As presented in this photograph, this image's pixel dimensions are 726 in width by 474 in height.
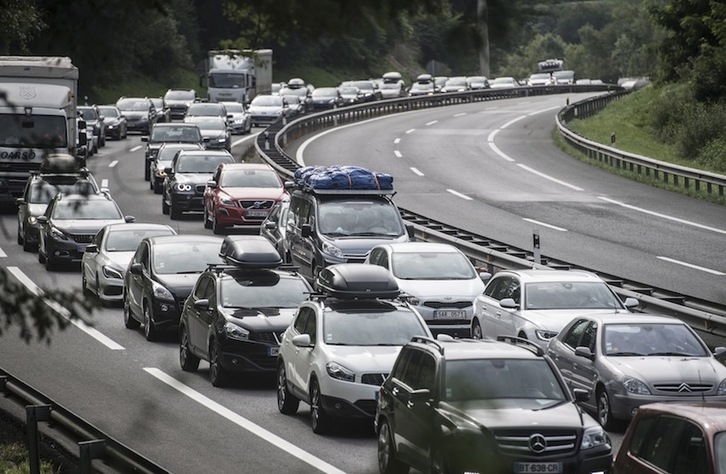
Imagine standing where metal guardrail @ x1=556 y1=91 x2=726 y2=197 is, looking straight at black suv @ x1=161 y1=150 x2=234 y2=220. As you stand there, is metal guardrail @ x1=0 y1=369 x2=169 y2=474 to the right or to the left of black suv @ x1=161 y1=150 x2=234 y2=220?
left

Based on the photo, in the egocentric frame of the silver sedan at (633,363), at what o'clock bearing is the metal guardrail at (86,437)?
The metal guardrail is roughly at 3 o'clock from the silver sedan.

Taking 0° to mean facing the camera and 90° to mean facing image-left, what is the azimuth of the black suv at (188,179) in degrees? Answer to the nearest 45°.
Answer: approximately 315°

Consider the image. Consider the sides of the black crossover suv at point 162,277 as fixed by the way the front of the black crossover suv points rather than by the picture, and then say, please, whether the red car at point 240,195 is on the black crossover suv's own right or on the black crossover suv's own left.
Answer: on the black crossover suv's own left

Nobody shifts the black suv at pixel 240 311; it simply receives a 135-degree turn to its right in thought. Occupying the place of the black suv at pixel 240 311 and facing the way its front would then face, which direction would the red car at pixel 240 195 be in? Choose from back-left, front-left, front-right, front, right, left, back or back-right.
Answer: right

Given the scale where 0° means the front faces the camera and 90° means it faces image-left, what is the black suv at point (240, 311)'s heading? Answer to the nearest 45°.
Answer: approximately 315°

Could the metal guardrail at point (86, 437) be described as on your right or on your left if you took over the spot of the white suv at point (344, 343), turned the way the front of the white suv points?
on your right

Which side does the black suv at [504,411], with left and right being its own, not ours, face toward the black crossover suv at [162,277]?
back

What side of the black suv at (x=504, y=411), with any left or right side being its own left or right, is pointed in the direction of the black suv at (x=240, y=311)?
back

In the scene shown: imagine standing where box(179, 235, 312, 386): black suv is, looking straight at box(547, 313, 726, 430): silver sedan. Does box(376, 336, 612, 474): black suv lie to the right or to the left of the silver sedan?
right
